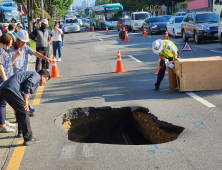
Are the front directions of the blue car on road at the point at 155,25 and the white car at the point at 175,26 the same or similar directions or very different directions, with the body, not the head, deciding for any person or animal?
same or similar directions

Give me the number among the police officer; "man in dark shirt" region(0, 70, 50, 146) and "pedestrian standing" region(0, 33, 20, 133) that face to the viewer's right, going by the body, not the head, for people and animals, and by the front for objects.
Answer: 2

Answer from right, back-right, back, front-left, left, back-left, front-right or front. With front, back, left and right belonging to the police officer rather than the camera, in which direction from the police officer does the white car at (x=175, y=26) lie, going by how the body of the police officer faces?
back-right

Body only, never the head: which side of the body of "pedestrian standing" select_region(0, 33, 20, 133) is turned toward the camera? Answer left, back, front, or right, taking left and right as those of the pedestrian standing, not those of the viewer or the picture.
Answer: right

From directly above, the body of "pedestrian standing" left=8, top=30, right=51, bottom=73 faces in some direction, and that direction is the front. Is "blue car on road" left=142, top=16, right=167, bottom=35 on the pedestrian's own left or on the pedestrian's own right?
on the pedestrian's own left

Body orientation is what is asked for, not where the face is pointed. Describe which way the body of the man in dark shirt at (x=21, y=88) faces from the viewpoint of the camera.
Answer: to the viewer's right

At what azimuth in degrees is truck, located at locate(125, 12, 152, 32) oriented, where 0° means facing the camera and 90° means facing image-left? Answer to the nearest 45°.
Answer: approximately 315°

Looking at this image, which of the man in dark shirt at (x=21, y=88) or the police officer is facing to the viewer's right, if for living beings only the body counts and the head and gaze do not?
the man in dark shirt

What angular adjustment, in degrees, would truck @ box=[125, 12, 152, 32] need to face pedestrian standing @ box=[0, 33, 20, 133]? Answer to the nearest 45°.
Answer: approximately 45° to its right

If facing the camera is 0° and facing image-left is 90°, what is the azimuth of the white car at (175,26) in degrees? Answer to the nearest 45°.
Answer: approximately 315°

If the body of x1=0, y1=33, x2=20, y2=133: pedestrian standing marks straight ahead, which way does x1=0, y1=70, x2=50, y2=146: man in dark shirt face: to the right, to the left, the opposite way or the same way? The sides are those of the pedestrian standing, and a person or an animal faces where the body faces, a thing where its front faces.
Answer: the same way

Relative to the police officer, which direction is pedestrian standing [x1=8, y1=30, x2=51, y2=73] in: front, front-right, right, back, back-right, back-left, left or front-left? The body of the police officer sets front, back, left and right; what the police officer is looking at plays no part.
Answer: front

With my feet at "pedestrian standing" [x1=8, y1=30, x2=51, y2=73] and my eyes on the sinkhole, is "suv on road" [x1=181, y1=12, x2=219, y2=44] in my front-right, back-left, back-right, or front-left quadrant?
front-left

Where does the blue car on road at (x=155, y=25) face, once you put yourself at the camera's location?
facing the viewer and to the right of the viewer
